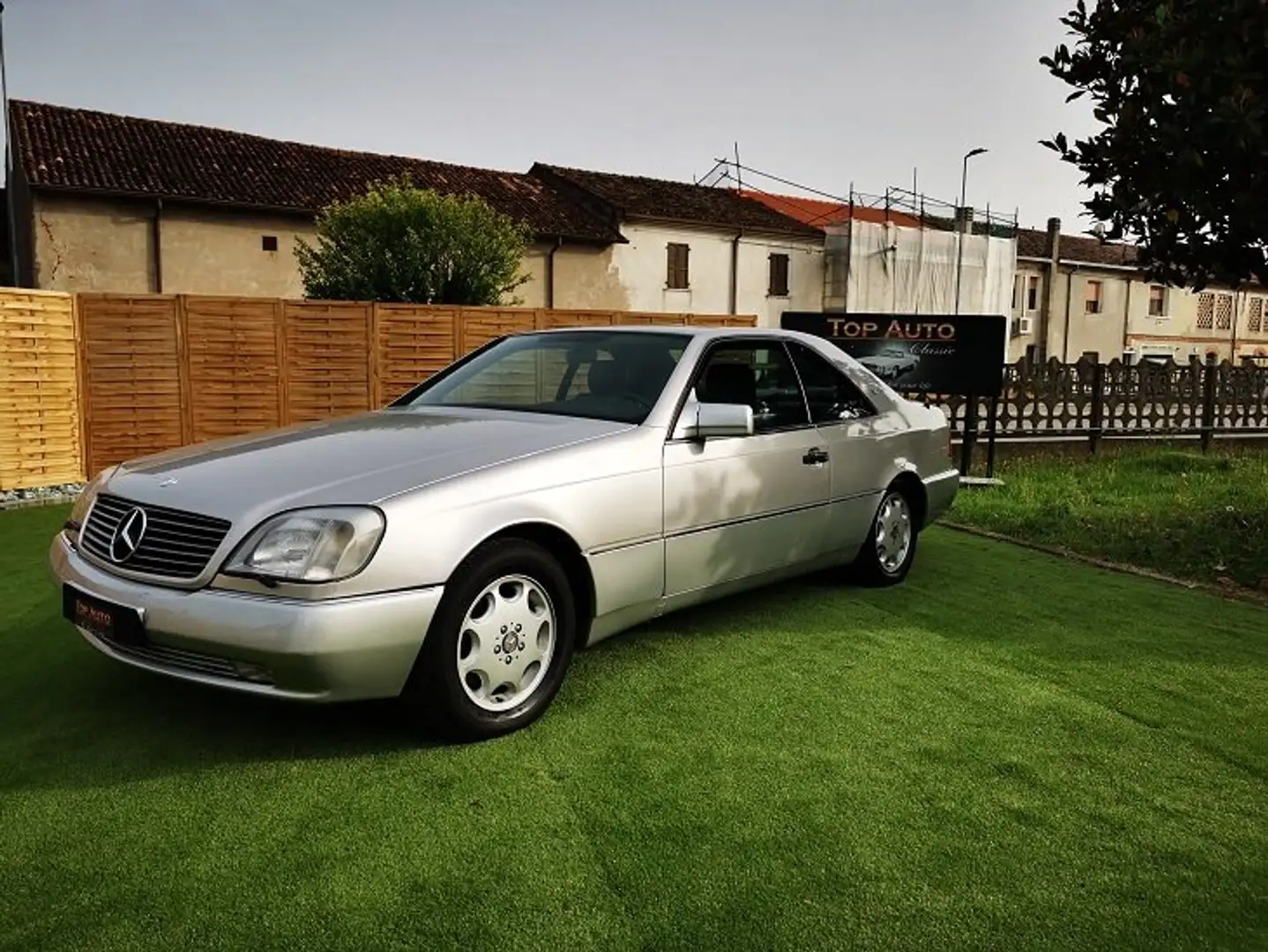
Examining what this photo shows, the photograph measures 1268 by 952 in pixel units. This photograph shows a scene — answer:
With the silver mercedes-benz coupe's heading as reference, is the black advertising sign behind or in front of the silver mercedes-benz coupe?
behind

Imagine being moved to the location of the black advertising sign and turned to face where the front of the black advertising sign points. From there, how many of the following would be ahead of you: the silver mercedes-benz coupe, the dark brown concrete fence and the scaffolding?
1

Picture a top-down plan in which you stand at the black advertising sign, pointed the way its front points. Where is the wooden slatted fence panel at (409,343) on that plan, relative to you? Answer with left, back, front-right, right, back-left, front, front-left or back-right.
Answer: right

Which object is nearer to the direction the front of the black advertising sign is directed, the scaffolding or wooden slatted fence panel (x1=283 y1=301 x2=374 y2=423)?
the wooden slatted fence panel

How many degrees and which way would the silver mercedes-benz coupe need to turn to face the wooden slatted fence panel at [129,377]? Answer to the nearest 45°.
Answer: approximately 90° to its right

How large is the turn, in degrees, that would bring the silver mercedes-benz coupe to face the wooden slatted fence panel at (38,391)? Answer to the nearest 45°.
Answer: approximately 90° to its right

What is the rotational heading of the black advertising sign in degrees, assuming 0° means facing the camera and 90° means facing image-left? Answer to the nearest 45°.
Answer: approximately 0°

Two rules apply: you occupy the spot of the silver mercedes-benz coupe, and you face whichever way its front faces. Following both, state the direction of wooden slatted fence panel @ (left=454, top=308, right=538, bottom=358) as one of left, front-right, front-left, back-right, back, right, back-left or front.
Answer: back-right

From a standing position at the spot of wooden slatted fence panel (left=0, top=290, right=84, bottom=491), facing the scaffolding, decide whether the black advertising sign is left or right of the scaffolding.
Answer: right

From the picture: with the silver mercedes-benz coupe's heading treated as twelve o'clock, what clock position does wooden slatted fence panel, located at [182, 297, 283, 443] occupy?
The wooden slatted fence panel is roughly at 4 o'clock from the silver mercedes-benz coupe.

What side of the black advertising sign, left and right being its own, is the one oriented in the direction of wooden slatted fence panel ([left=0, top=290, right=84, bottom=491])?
right
